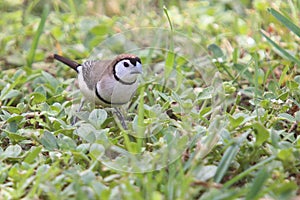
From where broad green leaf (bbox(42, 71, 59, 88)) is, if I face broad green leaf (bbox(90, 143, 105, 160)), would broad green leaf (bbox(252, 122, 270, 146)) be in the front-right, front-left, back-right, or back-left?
front-left

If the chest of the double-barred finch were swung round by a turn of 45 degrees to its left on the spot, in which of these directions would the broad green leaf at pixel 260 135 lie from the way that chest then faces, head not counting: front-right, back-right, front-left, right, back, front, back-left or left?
front-right

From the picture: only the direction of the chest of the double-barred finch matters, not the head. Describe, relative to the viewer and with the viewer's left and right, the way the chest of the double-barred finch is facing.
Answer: facing the viewer and to the right of the viewer

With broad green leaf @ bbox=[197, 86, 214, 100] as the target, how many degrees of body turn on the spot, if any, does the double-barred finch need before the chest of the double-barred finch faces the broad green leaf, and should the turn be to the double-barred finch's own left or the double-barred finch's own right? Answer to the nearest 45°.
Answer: approximately 45° to the double-barred finch's own left

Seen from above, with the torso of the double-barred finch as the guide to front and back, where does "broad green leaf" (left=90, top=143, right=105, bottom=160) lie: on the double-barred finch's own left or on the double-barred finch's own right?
on the double-barred finch's own right

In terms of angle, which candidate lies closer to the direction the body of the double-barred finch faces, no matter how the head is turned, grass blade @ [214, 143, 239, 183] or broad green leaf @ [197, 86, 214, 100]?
the grass blade

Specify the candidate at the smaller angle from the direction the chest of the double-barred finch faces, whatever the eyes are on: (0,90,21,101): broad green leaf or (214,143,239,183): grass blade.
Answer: the grass blade

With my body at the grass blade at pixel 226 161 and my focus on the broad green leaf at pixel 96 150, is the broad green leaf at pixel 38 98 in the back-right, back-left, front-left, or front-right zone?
front-right

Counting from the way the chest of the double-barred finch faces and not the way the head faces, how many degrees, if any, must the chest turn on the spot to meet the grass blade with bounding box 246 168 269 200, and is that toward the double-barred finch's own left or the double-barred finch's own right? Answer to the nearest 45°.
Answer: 0° — it already faces it

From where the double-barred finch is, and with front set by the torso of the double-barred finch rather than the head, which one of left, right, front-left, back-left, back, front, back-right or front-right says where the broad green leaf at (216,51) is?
left

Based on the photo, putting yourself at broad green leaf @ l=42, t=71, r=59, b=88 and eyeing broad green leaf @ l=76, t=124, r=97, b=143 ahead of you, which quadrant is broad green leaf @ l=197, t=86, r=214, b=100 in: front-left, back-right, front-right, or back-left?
front-left

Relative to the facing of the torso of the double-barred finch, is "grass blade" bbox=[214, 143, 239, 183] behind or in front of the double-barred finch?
in front

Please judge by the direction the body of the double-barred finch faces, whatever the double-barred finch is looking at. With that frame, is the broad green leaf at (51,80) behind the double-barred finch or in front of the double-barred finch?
behind

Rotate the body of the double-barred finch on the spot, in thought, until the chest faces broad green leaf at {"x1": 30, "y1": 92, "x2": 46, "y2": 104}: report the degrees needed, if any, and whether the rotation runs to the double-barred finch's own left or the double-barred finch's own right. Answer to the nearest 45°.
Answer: approximately 180°
